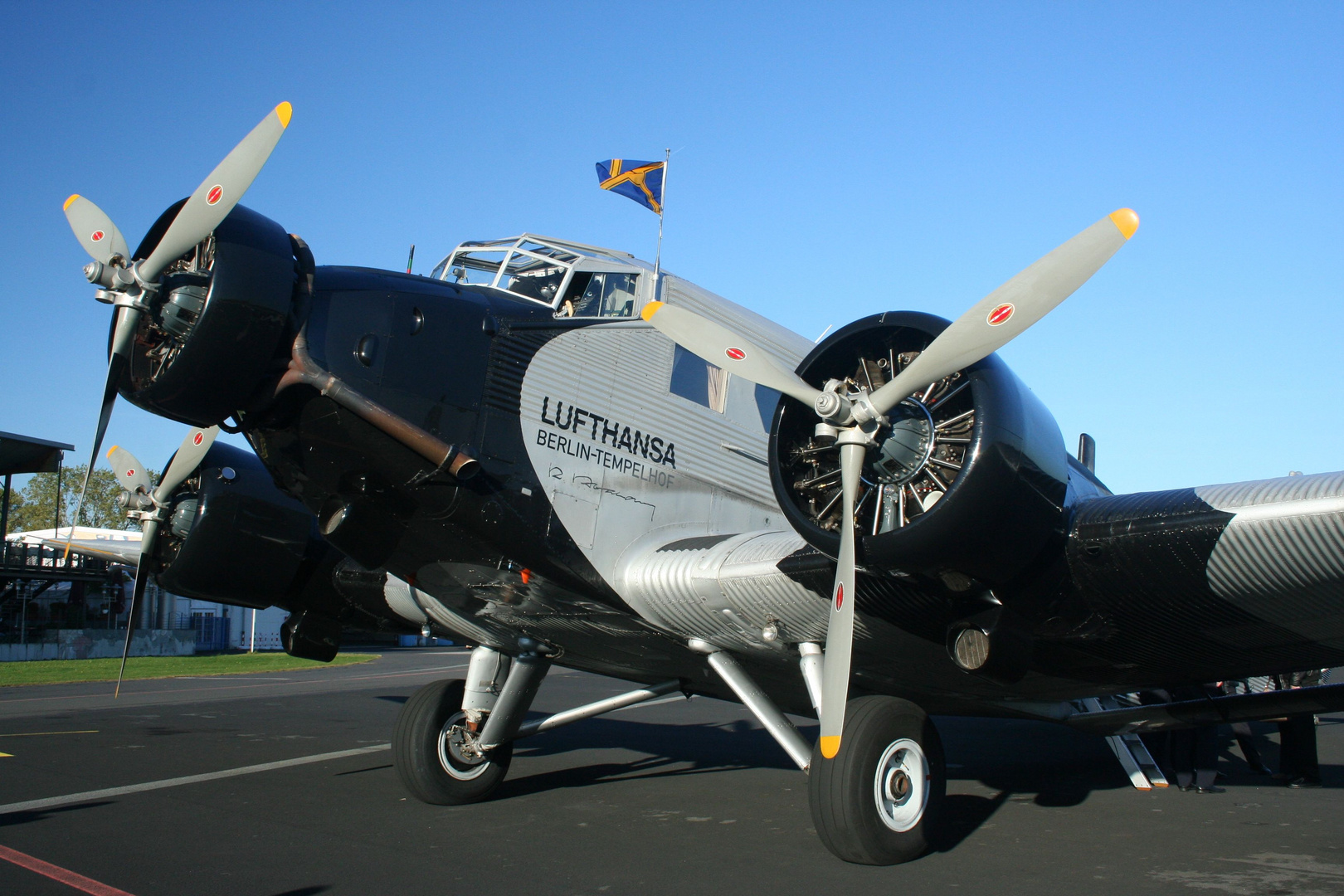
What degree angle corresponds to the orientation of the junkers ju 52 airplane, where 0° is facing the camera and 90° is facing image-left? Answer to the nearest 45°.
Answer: approximately 45°

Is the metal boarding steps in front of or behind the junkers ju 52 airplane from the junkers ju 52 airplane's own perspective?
behind
